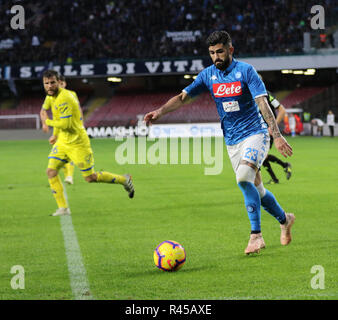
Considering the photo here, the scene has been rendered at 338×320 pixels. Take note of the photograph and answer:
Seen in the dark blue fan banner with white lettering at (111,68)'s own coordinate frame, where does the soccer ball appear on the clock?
The soccer ball is roughly at 12 o'clock from the dark blue fan banner with white lettering.

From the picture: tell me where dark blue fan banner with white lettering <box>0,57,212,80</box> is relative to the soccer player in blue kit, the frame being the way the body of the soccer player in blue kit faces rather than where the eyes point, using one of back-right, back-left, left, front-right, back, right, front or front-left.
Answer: back-right

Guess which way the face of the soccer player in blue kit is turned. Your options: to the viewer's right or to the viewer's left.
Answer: to the viewer's left

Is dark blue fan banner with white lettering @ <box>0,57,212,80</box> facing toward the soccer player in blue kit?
yes

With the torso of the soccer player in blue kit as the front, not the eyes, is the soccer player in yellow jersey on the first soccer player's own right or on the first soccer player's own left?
on the first soccer player's own right

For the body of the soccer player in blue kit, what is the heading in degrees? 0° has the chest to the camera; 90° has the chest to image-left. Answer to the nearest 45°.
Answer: approximately 45°
